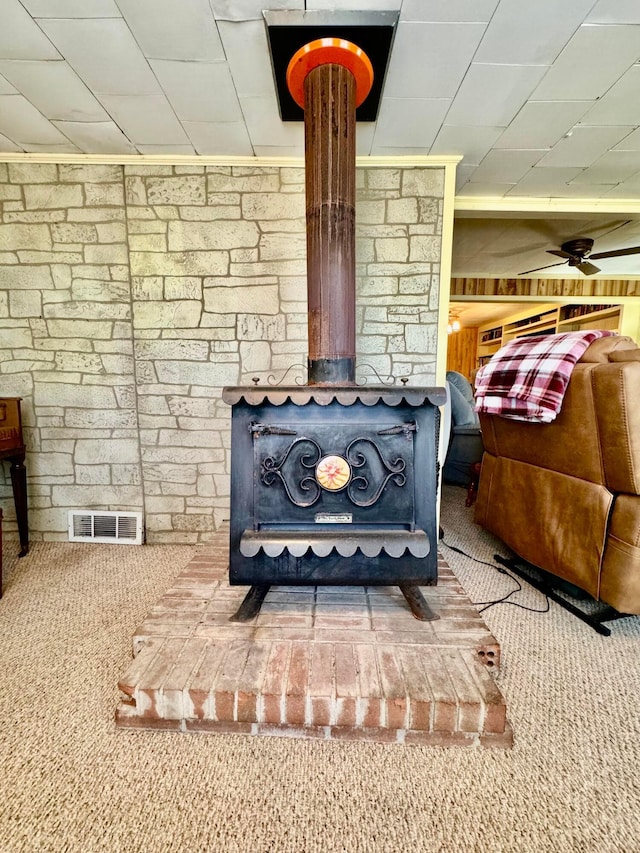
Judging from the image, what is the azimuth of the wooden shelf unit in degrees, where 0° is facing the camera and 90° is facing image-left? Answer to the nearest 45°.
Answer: approximately 45°

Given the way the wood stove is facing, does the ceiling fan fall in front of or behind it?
behind

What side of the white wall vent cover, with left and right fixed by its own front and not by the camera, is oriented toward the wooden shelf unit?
left

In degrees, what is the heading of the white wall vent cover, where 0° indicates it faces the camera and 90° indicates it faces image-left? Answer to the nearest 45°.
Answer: approximately 0°

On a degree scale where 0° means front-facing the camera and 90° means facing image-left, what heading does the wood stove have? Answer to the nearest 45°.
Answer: approximately 0°

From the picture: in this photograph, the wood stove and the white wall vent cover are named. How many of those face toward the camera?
2
